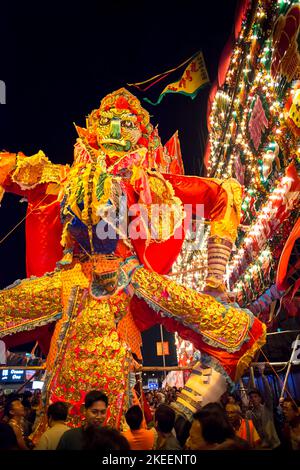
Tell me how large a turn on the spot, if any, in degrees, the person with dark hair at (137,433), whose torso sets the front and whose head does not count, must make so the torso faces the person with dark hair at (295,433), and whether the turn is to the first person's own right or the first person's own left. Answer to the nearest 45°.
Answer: approximately 45° to the first person's own right

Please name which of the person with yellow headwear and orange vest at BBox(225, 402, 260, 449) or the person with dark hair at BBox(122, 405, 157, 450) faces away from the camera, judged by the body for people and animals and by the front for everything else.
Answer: the person with dark hair at BBox(122, 405, 157, 450)

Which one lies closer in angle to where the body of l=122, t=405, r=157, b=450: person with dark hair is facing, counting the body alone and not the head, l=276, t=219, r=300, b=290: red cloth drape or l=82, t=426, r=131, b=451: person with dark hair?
the red cloth drape

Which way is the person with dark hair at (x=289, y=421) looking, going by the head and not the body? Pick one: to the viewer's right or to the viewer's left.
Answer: to the viewer's left

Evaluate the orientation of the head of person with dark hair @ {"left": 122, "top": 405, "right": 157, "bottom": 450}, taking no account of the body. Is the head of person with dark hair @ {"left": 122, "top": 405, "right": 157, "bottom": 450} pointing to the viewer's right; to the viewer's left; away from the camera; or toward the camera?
away from the camera

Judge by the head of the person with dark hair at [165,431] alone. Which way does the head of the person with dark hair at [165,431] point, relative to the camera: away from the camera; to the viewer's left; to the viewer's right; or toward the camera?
away from the camera

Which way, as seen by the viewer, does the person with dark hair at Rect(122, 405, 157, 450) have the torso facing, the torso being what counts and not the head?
away from the camera

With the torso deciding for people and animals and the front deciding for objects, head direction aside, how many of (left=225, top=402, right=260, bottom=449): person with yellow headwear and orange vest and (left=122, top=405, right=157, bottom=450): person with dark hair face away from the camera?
1
